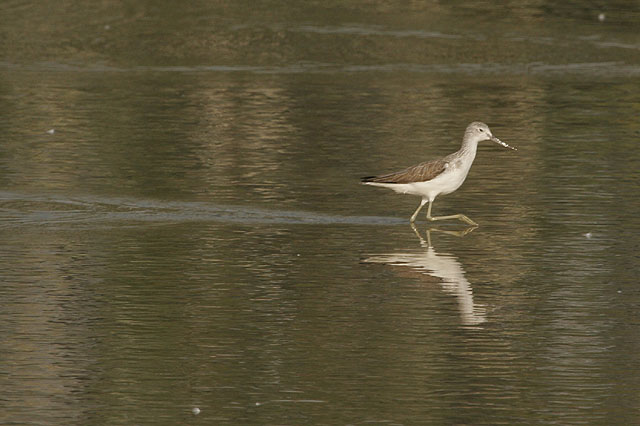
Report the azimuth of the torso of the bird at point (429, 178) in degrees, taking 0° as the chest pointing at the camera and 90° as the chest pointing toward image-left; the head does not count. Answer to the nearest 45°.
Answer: approximately 270°
